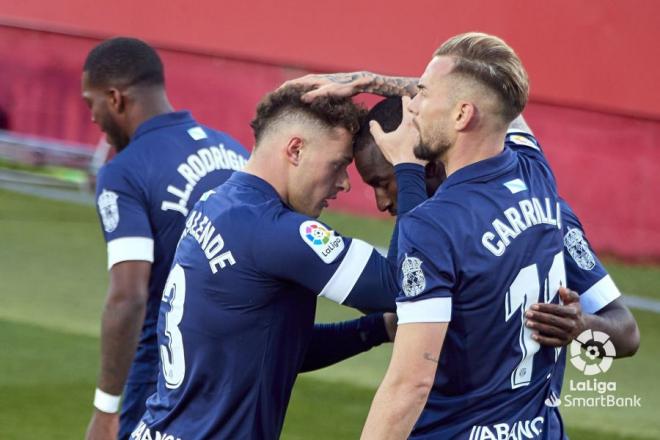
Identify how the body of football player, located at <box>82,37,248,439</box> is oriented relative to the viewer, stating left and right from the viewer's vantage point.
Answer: facing away from the viewer and to the left of the viewer

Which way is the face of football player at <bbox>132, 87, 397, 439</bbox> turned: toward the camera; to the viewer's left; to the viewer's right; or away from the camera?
to the viewer's right

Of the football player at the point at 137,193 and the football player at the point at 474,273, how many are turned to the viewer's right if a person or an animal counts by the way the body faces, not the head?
0

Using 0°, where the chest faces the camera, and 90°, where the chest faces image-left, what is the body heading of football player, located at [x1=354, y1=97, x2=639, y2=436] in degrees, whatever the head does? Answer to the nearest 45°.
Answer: approximately 45°

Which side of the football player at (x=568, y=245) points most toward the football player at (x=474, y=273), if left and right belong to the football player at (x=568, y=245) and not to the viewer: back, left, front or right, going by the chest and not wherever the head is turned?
front

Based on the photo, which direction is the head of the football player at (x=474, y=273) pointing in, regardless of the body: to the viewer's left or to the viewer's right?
to the viewer's left

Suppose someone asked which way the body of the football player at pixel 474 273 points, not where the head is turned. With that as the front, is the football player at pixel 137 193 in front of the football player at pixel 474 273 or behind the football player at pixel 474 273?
in front

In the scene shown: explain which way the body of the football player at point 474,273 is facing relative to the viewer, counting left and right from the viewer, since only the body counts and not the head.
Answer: facing away from the viewer and to the left of the viewer

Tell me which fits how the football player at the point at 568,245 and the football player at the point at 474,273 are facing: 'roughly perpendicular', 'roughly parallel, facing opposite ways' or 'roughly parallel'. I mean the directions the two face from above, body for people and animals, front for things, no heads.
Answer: roughly perpendicular

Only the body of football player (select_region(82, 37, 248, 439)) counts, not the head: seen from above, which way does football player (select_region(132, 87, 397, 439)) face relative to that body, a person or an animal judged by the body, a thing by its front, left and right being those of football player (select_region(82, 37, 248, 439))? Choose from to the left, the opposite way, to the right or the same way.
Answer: to the right

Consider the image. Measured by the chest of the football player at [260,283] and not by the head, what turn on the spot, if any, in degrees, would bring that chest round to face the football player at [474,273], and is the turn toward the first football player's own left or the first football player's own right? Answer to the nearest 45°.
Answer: approximately 45° to the first football player's own right

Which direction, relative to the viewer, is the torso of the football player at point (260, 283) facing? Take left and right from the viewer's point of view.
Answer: facing away from the viewer and to the right of the viewer
